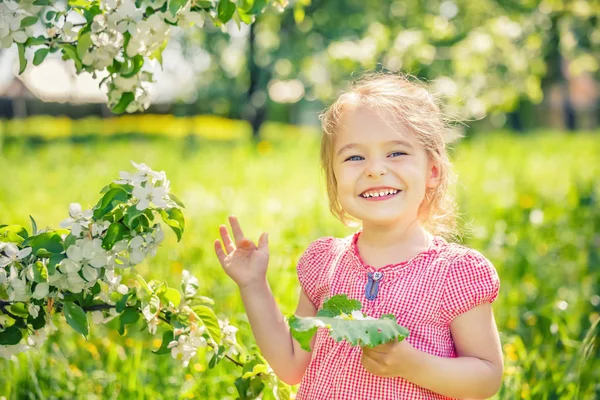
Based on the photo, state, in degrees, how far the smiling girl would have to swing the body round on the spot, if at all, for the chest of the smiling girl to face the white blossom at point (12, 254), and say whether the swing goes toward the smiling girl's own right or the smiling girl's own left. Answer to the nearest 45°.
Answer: approximately 45° to the smiling girl's own right

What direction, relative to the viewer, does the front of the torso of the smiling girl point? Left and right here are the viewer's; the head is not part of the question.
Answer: facing the viewer and to the left of the viewer

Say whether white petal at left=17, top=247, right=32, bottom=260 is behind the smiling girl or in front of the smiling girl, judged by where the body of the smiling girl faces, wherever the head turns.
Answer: in front

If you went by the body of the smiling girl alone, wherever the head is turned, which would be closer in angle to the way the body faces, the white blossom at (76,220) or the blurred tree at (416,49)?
the white blossom

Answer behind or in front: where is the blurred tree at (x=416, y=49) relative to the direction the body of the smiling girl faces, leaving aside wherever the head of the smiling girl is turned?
behind

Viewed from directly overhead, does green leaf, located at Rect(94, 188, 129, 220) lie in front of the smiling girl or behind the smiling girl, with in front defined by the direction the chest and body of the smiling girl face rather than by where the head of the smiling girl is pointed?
in front

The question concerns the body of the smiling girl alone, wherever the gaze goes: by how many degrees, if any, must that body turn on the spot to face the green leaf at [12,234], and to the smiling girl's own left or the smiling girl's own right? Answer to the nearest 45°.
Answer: approximately 45° to the smiling girl's own right

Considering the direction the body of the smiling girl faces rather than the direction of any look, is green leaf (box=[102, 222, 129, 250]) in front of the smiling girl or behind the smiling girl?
in front
